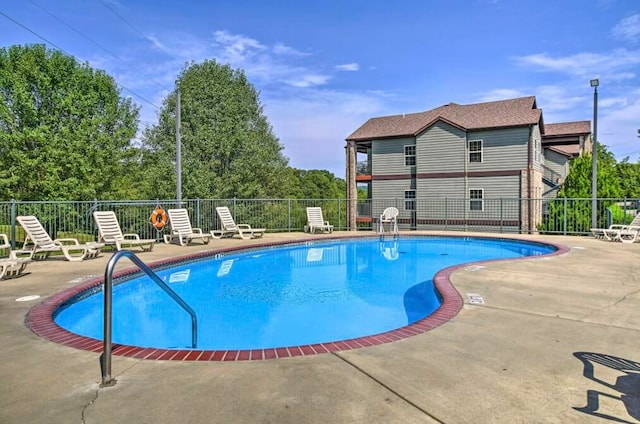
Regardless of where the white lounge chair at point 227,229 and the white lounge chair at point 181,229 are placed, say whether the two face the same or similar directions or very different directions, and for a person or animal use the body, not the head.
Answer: same or similar directions

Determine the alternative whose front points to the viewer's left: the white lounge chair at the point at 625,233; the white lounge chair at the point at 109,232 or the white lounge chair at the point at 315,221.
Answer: the white lounge chair at the point at 625,233

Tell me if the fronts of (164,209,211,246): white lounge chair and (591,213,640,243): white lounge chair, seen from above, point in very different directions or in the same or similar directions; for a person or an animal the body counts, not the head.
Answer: very different directions

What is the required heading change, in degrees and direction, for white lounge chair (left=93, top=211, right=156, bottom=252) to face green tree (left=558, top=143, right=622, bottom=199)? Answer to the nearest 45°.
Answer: approximately 45° to its left

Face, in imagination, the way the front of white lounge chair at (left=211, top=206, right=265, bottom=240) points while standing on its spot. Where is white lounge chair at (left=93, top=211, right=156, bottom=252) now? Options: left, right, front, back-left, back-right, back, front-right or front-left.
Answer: right

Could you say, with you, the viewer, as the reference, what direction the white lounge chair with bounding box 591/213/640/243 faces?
facing to the left of the viewer

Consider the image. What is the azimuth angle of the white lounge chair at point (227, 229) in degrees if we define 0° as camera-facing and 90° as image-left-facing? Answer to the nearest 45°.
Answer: approximately 315°

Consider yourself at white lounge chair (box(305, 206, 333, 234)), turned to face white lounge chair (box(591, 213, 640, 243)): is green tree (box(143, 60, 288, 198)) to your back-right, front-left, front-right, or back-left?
back-left

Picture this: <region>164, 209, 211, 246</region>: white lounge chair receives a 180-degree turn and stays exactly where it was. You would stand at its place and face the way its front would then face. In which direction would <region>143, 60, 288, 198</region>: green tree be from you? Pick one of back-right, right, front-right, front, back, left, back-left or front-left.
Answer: front-right

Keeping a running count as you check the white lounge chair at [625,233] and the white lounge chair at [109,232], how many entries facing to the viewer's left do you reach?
1

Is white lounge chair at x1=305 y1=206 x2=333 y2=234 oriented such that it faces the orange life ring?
no

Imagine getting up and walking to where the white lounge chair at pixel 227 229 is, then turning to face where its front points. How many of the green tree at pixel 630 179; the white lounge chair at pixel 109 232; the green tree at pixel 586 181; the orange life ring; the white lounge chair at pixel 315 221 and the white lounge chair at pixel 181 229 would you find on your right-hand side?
3

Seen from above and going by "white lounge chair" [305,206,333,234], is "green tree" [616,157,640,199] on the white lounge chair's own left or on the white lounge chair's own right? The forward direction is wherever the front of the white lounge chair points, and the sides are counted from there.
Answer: on the white lounge chair's own left

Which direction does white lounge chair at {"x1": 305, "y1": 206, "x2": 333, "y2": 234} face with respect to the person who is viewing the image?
facing the viewer and to the right of the viewer

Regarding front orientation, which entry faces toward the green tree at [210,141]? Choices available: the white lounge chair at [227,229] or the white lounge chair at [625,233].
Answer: the white lounge chair at [625,233]

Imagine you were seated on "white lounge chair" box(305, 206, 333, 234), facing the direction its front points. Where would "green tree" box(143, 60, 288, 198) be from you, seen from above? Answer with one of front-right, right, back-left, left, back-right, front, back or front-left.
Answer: back

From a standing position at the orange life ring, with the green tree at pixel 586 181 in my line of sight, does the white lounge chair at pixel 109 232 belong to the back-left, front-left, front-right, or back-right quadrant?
back-right

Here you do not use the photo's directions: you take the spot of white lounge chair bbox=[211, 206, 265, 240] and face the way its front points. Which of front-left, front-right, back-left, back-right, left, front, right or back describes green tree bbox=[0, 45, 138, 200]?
back

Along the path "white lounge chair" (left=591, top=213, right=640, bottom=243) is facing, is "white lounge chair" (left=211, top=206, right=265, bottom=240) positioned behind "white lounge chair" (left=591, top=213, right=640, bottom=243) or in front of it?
in front
